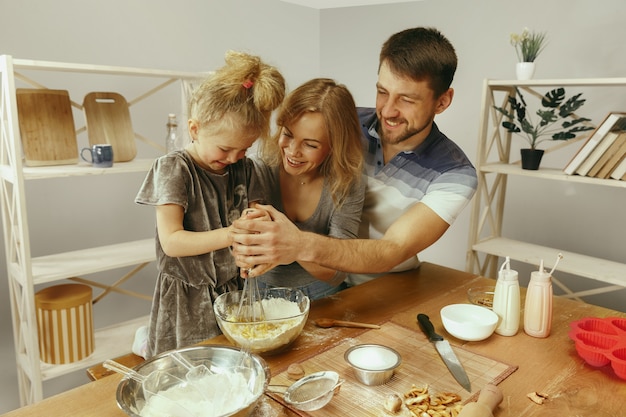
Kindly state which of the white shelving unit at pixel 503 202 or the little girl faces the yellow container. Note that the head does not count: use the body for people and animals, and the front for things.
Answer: the white shelving unit

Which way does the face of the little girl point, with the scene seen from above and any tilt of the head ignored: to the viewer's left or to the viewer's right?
to the viewer's right

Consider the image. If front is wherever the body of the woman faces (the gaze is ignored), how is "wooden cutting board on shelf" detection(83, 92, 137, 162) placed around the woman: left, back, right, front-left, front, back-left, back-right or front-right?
right

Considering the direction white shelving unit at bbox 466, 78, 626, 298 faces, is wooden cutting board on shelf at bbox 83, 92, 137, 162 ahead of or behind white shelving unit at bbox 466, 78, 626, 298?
ahead

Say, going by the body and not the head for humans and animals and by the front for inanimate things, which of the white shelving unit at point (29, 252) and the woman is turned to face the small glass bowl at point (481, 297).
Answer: the white shelving unit

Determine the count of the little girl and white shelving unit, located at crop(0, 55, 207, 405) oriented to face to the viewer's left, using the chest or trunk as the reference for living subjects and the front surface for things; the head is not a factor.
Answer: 0

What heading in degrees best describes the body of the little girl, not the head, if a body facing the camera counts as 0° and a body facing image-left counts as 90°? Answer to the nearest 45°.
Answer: approximately 315°

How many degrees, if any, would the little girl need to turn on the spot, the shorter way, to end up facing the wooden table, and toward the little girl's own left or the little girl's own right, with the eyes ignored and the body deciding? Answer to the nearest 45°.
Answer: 0° — they already face it

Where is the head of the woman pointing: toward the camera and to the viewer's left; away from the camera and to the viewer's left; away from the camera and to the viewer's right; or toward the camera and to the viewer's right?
toward the camera and to the viewer's left

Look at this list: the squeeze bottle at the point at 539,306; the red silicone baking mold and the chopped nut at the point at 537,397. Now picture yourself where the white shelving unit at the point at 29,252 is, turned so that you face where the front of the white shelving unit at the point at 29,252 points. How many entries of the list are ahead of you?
3
